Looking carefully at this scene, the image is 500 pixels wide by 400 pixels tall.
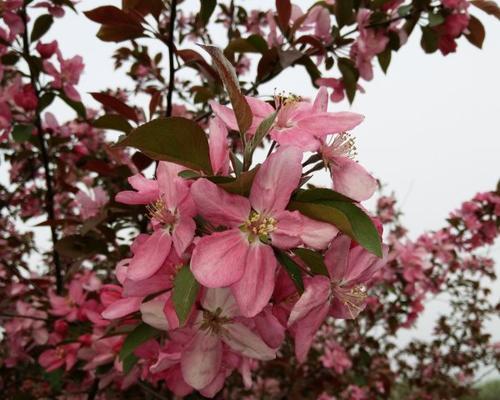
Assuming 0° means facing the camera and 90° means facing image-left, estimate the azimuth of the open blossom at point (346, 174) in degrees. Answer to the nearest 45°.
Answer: approximately 270°

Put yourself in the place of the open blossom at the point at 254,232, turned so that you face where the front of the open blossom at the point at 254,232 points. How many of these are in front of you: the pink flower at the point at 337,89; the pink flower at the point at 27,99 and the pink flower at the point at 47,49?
0

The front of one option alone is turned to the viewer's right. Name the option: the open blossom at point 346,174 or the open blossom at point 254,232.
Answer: the open blossom at point 346,174

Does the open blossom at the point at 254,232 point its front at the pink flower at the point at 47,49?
no

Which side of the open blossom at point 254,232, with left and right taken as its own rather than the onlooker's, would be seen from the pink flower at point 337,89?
back

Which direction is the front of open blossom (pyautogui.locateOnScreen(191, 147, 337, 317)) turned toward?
toward the camera
